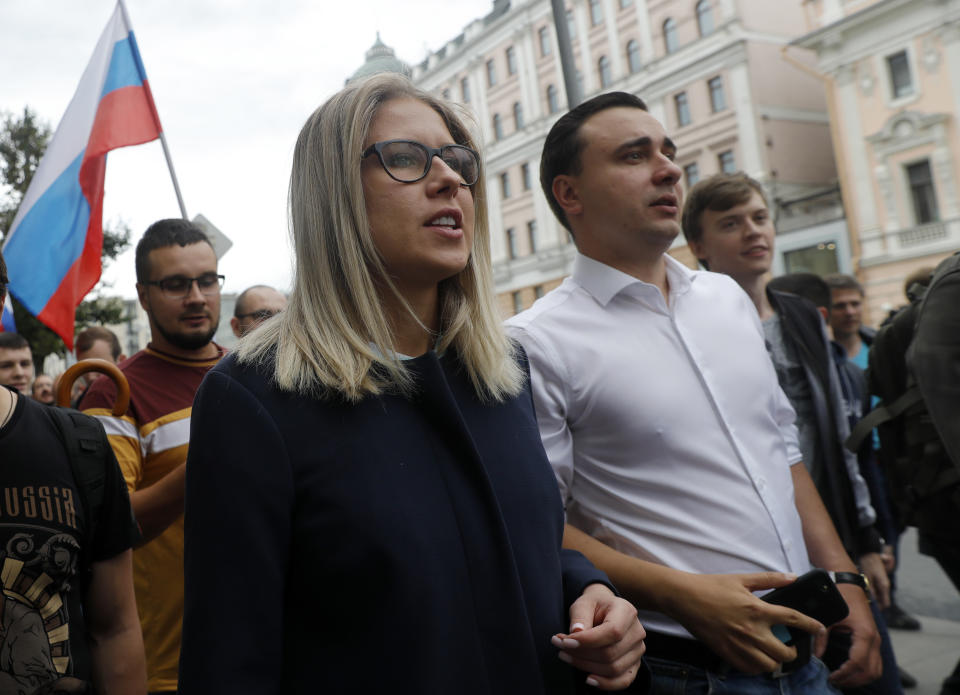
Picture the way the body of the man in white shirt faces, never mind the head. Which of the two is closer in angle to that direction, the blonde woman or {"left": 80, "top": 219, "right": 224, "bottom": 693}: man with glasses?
the blonde woman

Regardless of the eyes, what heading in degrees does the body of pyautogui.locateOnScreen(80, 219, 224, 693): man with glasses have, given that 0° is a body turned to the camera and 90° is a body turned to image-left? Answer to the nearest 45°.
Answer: approximately 315°

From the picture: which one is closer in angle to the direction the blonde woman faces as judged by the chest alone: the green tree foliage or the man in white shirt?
the man in white shirt

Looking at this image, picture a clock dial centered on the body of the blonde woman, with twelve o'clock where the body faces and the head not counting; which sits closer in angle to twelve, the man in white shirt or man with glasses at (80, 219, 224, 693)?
the man in white shirt

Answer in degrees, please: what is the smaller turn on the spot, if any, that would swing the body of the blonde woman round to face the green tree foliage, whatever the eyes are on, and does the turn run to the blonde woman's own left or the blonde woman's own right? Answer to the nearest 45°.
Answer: approximately 180°

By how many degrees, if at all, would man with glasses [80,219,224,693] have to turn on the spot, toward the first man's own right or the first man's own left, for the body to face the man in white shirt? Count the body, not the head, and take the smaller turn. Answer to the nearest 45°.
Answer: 0° — they already face them

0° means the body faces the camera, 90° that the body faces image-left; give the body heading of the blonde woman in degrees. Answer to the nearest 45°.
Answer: approximately 315°

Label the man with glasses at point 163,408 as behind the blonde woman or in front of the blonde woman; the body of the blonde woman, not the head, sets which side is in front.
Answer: behind

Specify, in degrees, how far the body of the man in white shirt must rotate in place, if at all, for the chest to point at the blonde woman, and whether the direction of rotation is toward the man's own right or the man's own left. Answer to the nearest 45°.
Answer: approximately 90° to the man's own right

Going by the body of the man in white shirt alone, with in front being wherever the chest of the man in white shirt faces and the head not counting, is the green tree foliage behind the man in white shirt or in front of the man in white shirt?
behind

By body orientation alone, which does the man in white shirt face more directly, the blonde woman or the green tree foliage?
the blonde woman

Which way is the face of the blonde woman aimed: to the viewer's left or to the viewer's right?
to the viewer's right
